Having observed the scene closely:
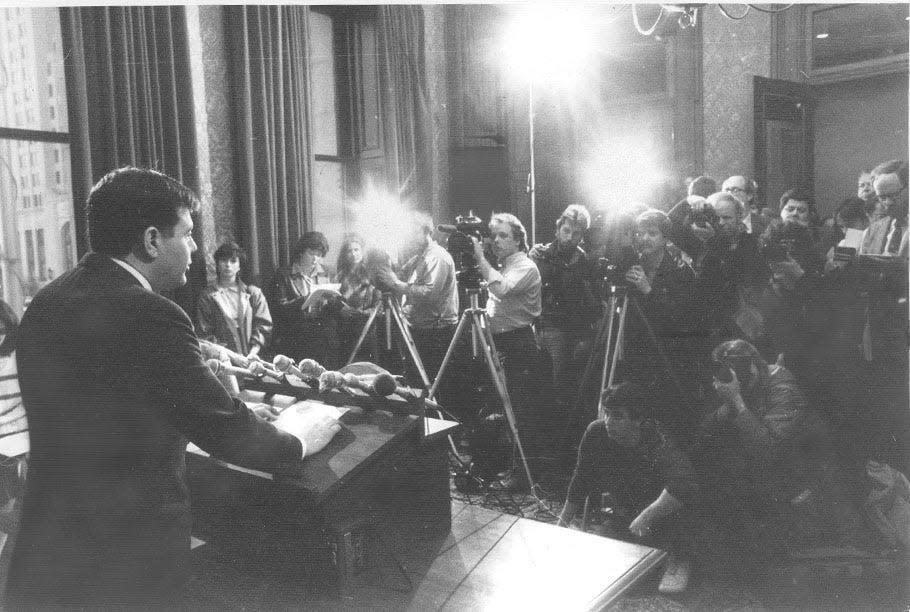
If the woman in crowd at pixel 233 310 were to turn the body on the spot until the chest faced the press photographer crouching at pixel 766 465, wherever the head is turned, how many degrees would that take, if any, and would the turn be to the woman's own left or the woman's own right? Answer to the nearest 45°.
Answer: approximately 45° to the woman's own left

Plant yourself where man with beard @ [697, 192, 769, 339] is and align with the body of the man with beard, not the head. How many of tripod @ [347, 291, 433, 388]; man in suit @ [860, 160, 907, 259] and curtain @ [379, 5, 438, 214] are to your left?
1

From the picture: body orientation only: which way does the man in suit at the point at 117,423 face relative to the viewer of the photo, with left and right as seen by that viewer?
facing away from the viewer and to the right of the viewer

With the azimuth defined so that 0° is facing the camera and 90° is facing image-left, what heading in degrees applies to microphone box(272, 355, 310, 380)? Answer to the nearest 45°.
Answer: approximately 45°

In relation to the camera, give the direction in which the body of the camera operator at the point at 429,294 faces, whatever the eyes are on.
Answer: to the viewer's left
